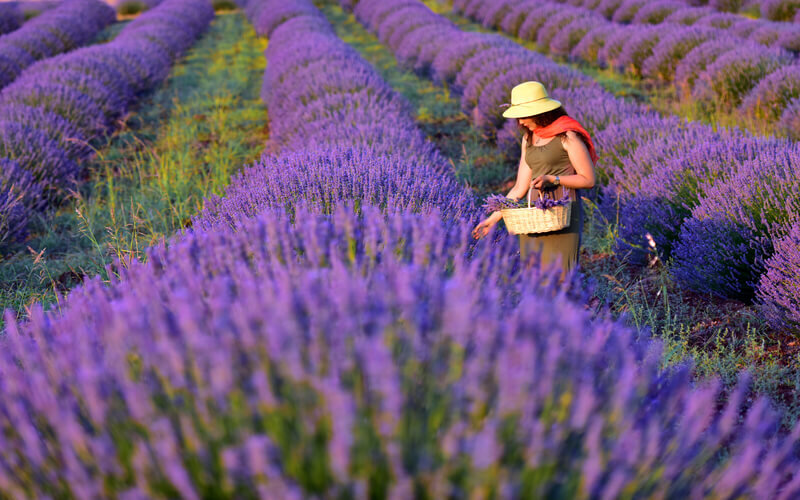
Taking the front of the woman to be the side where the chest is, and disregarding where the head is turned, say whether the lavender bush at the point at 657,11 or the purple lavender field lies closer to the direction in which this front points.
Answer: the purple lavender field

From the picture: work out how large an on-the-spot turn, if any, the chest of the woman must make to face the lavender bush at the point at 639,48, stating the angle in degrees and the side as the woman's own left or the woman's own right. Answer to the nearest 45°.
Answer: approximately 135° to the woman's own right

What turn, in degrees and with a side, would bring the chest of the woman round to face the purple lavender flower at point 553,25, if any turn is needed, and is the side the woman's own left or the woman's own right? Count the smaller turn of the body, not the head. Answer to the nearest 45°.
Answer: approximately 135° to the woman's own right

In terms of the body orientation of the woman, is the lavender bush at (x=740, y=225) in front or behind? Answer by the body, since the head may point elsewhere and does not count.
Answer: behind

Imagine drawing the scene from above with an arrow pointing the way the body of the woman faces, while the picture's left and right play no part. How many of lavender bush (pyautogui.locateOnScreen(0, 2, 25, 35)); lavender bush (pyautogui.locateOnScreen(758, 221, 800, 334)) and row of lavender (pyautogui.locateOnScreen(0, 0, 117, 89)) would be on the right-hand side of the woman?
2

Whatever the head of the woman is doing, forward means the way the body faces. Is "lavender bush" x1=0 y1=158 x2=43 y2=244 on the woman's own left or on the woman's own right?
on the woman's own right

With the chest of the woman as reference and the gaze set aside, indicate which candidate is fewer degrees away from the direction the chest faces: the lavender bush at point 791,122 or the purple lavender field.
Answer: the purple lavender field

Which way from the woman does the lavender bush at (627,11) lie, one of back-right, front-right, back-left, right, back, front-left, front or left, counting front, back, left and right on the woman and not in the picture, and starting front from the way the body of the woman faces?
back-right

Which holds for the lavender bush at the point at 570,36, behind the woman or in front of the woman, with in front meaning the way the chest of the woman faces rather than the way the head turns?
behind

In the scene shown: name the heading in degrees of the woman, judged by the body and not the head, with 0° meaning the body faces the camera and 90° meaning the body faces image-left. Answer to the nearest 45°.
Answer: approximately 45°
